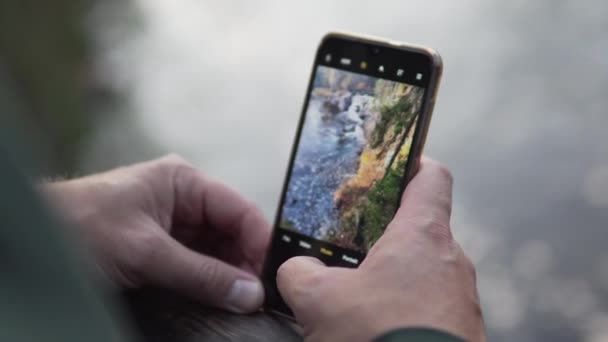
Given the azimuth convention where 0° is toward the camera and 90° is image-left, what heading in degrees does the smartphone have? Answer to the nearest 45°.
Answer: approximately 0°
